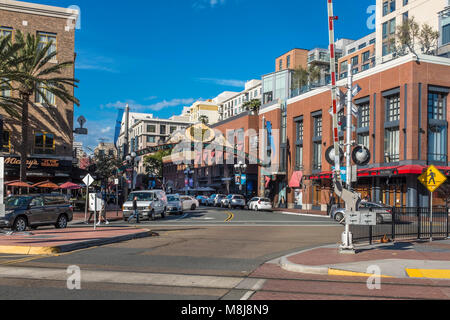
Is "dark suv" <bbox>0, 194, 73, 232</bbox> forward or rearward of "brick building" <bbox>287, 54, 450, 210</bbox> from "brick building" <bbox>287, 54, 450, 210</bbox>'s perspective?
forward

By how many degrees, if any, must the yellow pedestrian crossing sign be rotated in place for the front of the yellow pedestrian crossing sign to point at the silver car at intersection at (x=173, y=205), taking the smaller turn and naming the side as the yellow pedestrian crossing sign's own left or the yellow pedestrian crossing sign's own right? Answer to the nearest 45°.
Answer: approximately 135° to the yellow pedestrian crossing sign's own right

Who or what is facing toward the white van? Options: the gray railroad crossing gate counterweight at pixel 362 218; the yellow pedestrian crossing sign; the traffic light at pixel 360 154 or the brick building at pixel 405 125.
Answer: the brick building

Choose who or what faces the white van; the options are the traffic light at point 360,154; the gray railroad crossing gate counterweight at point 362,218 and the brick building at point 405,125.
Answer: the brick building

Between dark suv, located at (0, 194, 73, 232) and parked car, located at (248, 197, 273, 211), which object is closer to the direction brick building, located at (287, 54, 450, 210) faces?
the dark suv

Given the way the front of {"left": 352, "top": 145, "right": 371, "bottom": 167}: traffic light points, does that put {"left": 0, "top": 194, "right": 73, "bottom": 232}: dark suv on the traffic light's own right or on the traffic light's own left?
on the traffic light's own right
